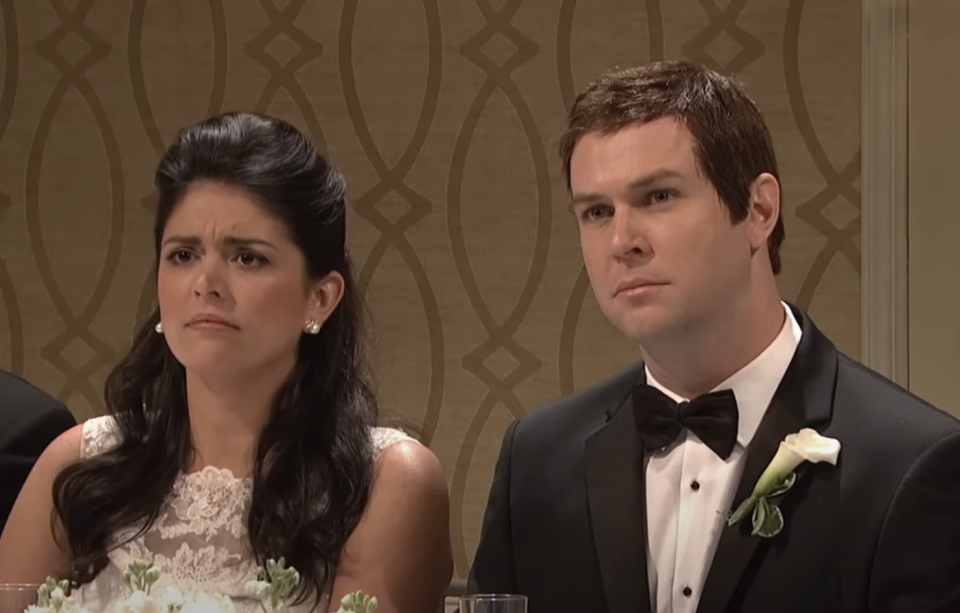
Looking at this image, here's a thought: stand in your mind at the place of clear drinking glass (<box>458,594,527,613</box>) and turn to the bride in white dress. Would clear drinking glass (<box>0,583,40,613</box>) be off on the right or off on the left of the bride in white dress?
left

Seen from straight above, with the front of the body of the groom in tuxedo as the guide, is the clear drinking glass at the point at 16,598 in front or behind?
in front

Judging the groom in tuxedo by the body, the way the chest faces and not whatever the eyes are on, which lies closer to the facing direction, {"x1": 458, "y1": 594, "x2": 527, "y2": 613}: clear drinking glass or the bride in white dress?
the clear drinking glass

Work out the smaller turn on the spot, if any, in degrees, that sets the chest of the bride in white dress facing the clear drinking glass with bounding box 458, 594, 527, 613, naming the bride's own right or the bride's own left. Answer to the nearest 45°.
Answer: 0° — they already face it

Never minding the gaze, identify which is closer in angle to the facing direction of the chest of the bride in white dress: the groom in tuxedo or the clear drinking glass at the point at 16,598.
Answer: the clear drinking glass

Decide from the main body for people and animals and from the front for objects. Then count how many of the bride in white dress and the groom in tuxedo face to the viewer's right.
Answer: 0

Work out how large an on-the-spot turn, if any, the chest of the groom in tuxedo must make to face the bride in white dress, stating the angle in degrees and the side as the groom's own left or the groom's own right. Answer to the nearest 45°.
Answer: approximately 45° to the groom's own right

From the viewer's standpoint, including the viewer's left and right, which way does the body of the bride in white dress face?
facing the viewer

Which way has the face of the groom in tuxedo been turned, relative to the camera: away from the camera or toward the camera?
toward the camera

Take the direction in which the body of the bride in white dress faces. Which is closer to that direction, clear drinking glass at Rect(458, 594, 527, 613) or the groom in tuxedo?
the clear drinking glass

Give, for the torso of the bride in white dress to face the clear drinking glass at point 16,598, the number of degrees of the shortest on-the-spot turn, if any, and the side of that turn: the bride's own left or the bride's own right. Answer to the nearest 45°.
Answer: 0° — they already face it

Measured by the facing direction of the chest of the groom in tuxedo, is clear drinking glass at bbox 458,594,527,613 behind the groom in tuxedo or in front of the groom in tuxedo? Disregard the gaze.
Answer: in front

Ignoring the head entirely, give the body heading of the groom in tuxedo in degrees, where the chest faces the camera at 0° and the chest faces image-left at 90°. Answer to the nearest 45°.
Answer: approximately 45°

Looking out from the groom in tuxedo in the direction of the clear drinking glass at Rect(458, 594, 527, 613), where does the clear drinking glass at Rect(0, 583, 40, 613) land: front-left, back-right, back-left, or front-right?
front-right

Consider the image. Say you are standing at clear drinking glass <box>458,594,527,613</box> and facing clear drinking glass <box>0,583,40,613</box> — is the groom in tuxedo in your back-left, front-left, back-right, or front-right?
back-right
